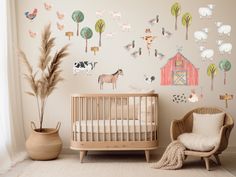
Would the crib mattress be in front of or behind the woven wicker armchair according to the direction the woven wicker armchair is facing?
in front

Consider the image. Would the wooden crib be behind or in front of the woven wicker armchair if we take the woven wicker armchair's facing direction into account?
in front

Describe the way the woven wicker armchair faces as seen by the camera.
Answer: facing the viewer and to the left of the viewer

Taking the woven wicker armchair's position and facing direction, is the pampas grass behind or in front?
in front

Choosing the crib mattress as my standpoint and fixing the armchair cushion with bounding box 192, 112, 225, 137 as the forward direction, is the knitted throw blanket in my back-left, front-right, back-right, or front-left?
front-right
